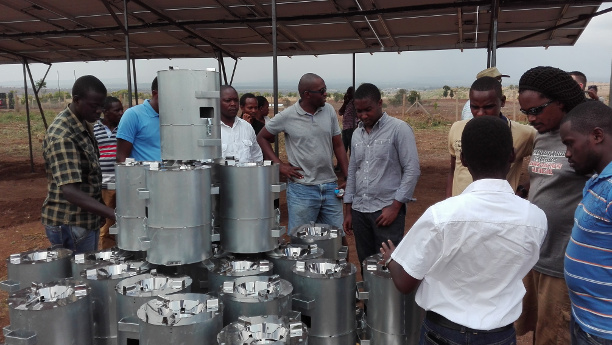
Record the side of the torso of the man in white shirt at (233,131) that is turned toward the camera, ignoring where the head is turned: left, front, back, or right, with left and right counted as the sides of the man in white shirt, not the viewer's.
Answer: front

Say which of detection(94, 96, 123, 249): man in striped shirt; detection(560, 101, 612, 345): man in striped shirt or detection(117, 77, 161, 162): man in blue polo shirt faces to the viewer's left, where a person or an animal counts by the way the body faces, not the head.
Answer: detection(560, 101, 612, 345): man in striped shirt

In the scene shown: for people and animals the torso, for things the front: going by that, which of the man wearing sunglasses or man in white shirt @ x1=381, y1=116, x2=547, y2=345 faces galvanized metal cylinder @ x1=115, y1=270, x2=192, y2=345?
the man wearing sunglasses

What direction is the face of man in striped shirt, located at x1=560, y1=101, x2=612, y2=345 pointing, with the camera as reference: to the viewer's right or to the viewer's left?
to the viewer's left

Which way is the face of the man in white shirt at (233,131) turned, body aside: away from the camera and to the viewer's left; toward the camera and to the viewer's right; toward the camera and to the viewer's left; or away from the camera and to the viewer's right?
toward the camera and to the viewer's right

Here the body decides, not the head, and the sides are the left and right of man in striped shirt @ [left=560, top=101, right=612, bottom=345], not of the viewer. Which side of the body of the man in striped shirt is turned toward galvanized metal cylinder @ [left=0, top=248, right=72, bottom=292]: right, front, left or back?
front

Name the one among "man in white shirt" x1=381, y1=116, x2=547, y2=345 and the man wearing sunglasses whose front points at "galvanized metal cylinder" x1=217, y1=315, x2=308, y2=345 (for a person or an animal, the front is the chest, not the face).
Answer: the man wearing sunglasses

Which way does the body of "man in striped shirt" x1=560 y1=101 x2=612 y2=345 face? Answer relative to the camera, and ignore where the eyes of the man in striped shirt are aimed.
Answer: to the viewer's left

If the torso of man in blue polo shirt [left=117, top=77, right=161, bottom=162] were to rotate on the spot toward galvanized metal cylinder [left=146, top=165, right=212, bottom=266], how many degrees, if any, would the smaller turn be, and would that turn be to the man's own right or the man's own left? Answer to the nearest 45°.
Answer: approximately 45° to the man's own right

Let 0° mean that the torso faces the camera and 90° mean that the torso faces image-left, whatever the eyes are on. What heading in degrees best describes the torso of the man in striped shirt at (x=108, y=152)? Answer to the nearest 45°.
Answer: approximately 315°

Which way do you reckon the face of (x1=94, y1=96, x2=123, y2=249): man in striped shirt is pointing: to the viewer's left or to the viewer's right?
to the viewer's right

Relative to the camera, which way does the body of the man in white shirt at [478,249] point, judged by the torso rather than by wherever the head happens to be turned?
away from the camera

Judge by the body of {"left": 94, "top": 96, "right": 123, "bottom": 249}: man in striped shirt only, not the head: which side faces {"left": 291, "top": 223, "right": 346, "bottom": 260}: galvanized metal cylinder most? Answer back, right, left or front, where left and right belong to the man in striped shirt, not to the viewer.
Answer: front

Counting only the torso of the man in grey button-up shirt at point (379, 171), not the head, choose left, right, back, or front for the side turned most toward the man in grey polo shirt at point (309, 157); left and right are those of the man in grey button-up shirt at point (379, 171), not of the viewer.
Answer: right

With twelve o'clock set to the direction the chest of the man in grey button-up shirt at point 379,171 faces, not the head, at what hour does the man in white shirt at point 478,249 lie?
The man in white shirt is roughly at 10 o'clock from the man in grey button-up shirt.

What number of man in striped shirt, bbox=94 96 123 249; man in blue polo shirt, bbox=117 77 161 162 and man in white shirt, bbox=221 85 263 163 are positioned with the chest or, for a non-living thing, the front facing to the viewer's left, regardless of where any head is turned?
0
